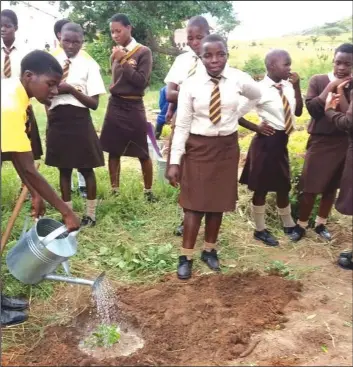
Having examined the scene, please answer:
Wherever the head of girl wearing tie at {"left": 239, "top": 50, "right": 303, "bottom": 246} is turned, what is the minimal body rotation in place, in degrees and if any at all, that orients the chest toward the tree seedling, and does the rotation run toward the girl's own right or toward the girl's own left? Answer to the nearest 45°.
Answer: approximately 90° to the girl's own right

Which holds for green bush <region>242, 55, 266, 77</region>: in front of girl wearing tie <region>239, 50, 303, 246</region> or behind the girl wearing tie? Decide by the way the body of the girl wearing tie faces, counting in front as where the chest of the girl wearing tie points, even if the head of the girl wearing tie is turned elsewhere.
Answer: behind

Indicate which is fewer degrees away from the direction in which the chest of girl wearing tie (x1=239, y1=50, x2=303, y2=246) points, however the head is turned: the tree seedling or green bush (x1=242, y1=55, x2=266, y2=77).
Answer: the tree seedling

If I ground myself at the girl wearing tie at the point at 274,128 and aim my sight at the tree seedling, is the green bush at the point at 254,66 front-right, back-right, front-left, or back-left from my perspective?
back-right

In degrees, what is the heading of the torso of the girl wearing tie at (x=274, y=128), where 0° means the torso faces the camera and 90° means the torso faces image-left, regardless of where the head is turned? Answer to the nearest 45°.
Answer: approximately 315°
